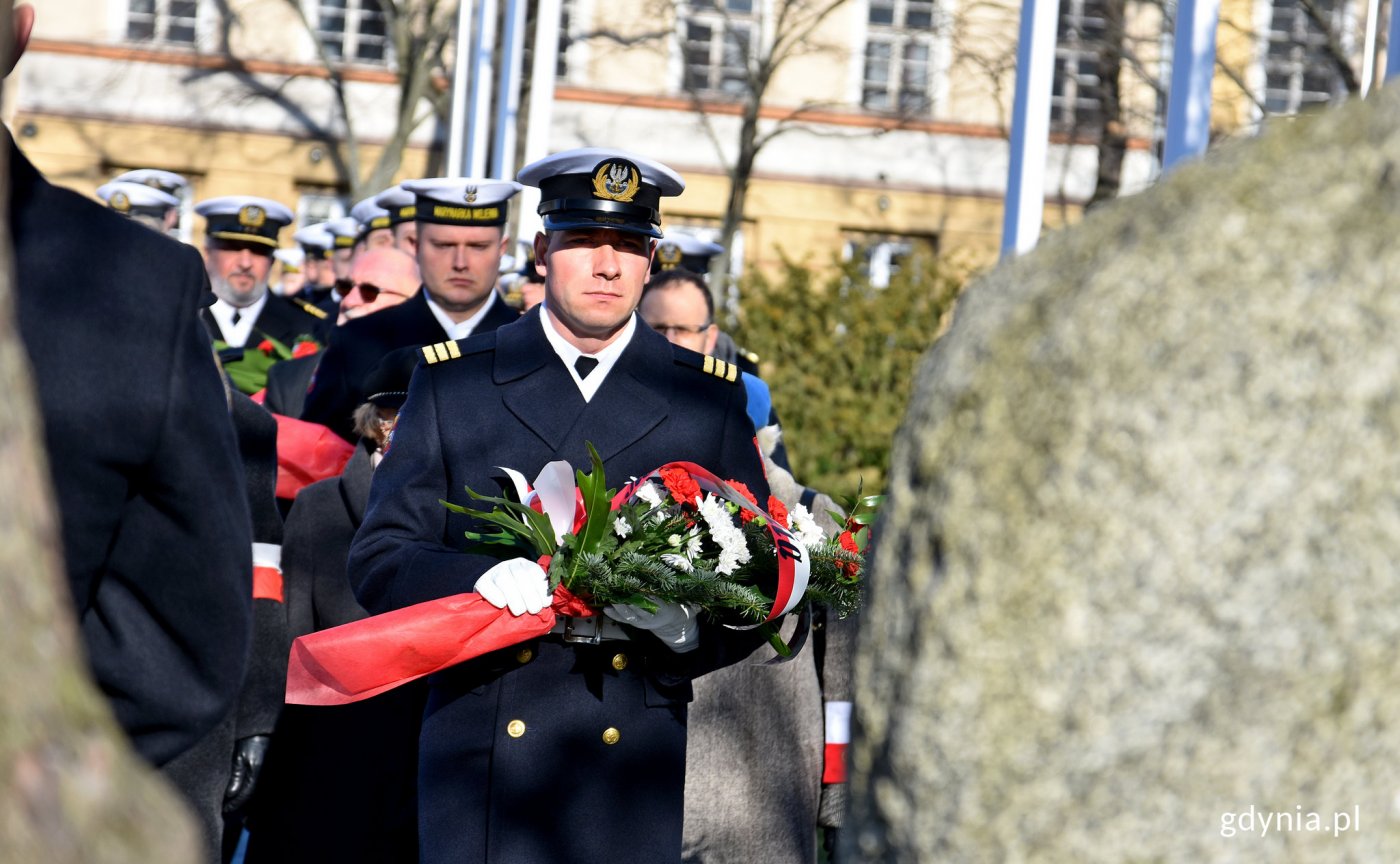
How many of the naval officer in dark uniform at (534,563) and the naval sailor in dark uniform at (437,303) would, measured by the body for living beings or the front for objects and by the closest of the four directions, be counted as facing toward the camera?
2

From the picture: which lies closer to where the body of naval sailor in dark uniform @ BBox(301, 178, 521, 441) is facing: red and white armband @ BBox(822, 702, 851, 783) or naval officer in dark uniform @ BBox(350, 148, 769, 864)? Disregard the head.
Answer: the naval officer in dark uniform

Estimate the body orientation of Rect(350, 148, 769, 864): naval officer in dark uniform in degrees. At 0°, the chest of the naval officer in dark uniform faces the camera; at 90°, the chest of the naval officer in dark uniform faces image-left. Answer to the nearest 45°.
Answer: approximately 0°

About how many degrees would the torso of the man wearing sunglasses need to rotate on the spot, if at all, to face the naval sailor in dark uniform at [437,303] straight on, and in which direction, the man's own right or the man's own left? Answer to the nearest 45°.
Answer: approximately 45° to the man's own left

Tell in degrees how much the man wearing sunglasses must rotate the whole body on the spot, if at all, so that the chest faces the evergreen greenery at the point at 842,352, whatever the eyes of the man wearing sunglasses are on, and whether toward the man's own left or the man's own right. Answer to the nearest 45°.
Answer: approximately 180°
